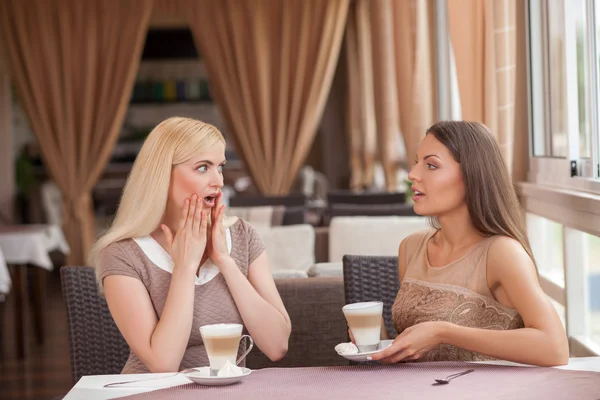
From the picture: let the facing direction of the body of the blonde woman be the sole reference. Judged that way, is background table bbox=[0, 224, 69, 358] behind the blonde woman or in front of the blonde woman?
behind

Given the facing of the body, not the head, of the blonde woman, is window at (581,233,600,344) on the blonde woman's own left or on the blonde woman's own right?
on the blonde woman's own left

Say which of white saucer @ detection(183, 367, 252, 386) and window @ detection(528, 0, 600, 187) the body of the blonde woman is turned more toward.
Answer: the white saucer

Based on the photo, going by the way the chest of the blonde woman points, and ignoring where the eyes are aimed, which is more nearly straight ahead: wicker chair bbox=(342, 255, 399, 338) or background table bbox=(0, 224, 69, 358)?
the wicker chair

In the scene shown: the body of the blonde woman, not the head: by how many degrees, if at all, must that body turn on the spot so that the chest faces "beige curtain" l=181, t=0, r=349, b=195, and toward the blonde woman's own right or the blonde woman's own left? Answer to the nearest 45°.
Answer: approximately 135° to the blonde woman's own left

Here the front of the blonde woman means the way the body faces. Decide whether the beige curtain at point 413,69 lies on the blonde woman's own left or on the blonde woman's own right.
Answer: on the blonde woman's own left

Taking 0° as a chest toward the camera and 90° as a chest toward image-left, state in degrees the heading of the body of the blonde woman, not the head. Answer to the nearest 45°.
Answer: approximately 315°

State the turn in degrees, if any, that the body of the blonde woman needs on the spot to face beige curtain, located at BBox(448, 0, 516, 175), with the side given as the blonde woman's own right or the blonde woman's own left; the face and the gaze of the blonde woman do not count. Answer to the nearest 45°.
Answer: approximately 90° to the blonde woman's own left

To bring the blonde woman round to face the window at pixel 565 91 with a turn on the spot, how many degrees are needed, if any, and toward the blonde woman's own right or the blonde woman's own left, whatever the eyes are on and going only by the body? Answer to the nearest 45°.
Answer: approximately 90° to the blonde woman's own left
